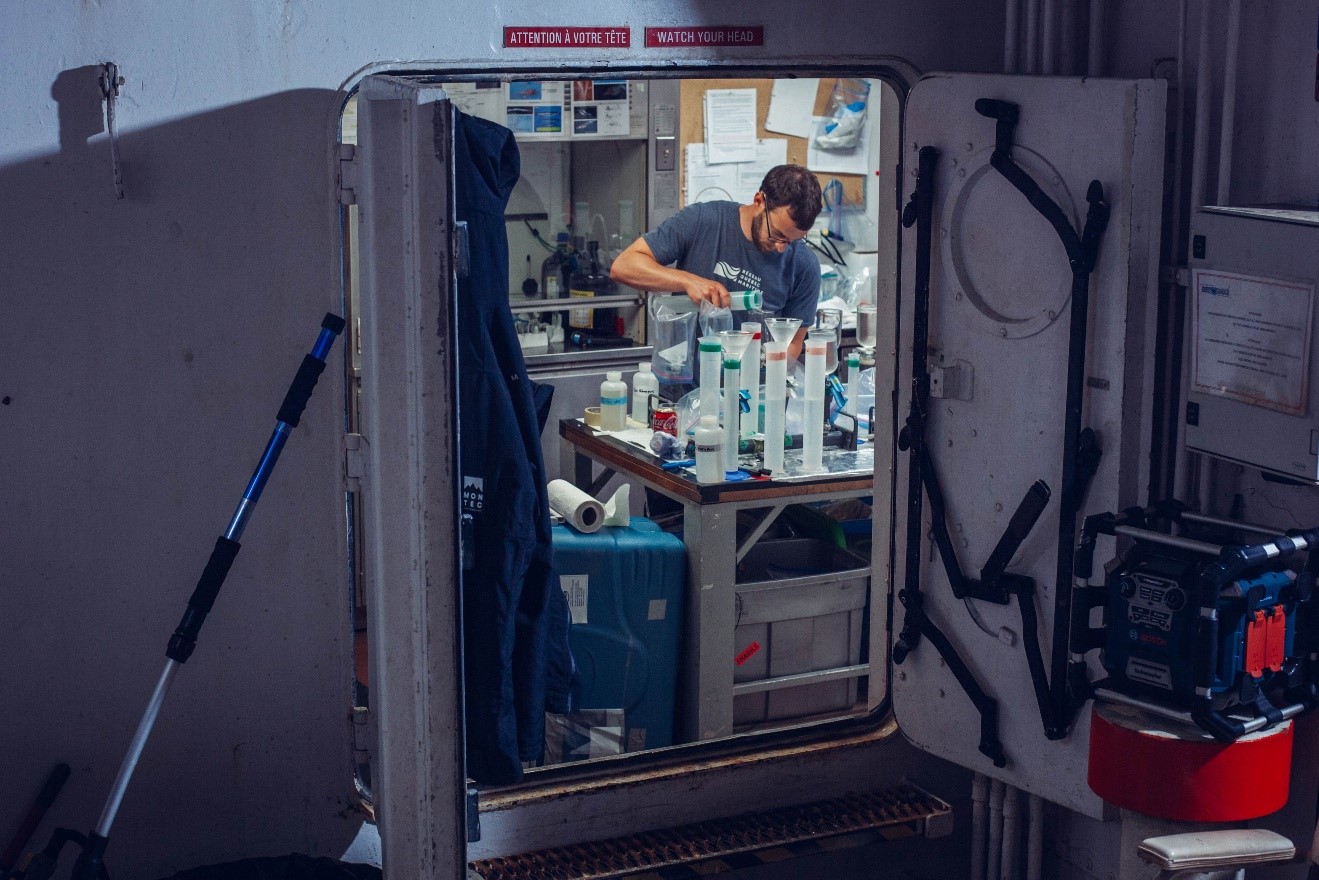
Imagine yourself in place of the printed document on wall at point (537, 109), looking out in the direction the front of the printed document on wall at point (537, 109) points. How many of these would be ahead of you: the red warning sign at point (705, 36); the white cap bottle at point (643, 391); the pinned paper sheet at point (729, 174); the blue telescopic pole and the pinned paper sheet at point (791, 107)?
3

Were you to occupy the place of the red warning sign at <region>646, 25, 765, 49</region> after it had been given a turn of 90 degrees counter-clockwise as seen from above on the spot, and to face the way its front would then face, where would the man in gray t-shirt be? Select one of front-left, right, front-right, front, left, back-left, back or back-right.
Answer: left

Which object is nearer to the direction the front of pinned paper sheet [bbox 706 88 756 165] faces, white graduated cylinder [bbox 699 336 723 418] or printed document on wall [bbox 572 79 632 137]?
the white graduated cylinder

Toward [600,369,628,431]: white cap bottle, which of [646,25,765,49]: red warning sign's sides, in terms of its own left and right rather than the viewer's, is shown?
back

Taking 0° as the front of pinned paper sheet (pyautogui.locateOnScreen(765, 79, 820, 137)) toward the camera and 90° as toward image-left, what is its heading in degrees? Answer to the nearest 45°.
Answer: approximately 0°
